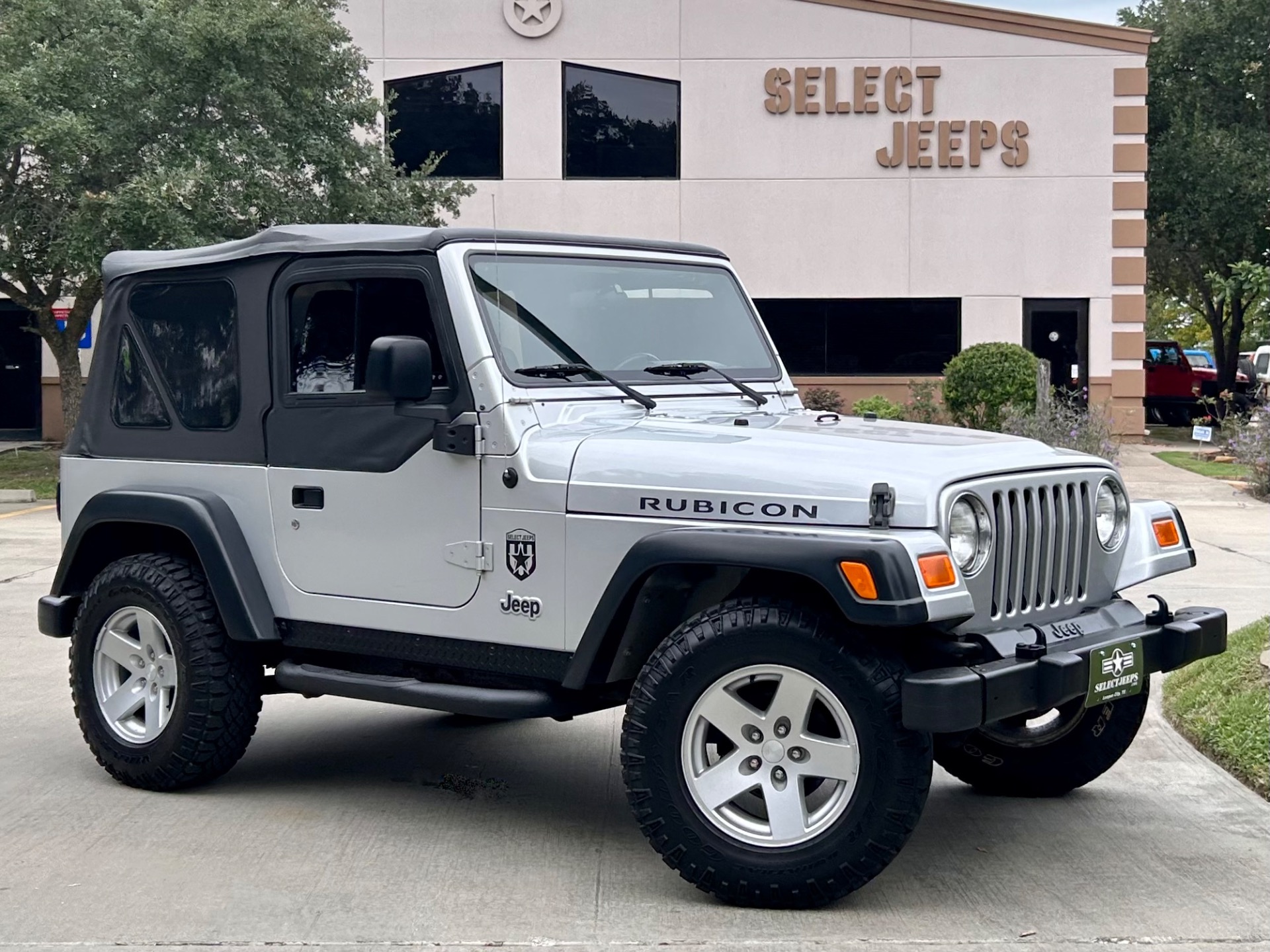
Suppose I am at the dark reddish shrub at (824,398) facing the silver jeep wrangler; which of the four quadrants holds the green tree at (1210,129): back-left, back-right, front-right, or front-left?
back-left

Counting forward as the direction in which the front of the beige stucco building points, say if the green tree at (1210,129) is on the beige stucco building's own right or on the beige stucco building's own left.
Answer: on the beige stucco building's own left

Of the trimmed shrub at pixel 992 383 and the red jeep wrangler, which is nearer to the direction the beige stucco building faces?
the trimmed shrub

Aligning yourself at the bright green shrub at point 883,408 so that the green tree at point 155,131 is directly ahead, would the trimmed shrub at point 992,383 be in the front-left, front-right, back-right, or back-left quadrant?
back-left

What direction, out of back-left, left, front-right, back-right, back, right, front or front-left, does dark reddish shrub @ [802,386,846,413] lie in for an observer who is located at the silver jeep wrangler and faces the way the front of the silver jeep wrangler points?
back-left
